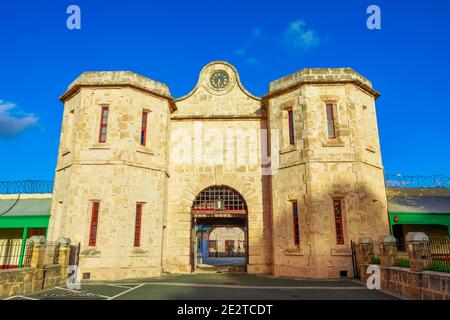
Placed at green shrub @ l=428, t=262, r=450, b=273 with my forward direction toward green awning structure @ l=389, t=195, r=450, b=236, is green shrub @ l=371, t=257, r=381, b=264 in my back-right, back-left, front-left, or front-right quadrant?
front-left

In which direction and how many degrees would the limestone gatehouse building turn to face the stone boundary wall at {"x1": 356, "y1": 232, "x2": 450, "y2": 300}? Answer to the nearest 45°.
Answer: approximately 45° to its left

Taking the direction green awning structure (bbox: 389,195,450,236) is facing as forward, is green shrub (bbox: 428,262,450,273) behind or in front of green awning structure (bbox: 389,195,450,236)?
in front

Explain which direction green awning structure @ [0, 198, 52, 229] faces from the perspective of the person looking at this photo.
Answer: facing the viewer

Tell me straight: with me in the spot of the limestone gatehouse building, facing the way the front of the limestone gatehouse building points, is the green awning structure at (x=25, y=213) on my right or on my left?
on my right

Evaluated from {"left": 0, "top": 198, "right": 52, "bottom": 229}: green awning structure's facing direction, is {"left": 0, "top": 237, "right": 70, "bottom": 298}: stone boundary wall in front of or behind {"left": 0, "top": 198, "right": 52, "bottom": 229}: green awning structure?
in front

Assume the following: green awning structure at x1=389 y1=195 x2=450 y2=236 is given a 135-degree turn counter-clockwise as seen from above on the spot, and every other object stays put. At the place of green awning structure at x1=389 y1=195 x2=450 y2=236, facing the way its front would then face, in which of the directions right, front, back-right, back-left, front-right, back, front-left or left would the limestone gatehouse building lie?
back

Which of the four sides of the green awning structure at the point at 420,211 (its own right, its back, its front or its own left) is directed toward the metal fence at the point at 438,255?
front

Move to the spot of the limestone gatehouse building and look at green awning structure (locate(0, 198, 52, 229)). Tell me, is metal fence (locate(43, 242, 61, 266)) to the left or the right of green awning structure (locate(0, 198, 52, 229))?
left

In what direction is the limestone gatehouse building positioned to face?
toward the camera

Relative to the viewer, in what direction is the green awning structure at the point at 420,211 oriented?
toward the camera

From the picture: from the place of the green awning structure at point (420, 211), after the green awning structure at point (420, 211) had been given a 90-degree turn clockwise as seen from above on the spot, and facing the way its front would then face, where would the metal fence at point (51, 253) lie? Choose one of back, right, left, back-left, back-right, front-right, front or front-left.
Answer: front-left
